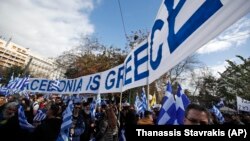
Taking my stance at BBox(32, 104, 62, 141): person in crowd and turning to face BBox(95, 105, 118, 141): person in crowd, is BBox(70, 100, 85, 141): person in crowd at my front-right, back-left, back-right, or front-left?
front-left

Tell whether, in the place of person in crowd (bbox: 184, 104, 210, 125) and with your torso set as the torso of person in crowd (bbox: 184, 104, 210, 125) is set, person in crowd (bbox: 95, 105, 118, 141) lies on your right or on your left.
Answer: on your right

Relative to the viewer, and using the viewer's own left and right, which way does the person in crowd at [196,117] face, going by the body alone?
facing the viewer and to the left of the viewer

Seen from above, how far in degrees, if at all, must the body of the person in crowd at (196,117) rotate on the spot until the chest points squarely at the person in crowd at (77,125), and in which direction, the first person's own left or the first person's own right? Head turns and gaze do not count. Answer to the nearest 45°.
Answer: approximately 90° to the first person's own right

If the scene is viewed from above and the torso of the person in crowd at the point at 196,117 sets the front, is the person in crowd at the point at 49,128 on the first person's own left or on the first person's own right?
on the first person's own right

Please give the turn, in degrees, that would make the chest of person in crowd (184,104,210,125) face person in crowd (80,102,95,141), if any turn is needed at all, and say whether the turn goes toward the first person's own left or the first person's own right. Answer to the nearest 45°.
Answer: approximately 90° to the first person's own right

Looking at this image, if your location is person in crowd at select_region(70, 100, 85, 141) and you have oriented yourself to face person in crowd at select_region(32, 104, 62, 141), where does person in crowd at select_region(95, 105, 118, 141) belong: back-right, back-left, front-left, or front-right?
front-left
